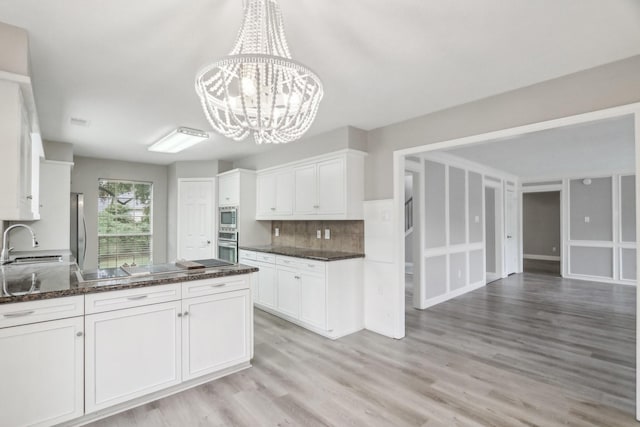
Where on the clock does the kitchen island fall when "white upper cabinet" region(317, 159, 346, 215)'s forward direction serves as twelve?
The kitchen island is roughly at 12 o'clock from the white upper cabinet.

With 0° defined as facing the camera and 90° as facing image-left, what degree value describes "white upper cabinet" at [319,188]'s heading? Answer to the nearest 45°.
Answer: approximately 45°

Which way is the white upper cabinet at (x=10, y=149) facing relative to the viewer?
to the viewer's right

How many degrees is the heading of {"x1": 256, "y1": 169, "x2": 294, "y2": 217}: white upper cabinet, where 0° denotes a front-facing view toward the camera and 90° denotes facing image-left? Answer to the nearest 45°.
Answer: approximately 45°

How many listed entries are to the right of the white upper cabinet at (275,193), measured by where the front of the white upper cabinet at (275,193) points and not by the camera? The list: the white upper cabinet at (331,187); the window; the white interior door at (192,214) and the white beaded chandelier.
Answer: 2

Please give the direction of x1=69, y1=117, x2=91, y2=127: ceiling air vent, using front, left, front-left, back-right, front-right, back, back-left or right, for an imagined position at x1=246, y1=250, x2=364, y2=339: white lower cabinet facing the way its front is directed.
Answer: front-right

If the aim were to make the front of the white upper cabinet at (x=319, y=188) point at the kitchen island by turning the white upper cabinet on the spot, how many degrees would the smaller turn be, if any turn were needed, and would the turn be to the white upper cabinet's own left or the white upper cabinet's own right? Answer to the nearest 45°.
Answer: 0° — it already faces it

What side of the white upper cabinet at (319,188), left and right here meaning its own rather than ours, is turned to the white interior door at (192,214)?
right

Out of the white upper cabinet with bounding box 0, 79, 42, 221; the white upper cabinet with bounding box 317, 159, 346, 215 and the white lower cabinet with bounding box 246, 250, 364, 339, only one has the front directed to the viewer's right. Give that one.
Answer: the white upper cabinet with bounding box 0, 79, 42, 221
